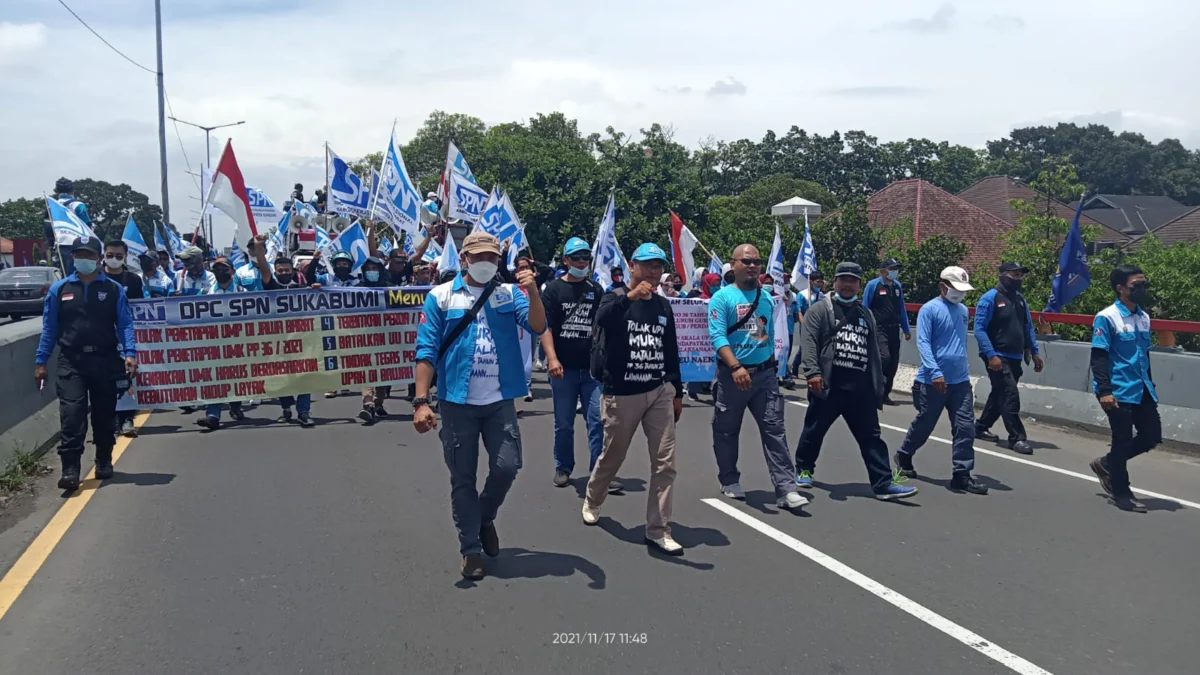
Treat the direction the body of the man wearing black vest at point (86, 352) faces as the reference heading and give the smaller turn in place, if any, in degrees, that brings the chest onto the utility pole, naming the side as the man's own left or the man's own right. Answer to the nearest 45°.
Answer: approximately 180°

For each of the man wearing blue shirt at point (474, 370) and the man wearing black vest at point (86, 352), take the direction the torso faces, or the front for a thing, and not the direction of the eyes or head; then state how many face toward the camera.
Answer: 2

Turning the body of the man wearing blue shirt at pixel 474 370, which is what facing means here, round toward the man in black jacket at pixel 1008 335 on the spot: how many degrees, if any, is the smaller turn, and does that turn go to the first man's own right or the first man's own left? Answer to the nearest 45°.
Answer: approximately 135° to the first man's own left

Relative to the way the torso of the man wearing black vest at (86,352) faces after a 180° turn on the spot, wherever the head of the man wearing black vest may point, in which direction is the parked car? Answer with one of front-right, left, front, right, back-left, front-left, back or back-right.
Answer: front

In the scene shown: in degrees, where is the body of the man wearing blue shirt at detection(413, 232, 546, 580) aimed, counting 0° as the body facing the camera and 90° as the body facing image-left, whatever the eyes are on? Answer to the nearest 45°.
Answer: approximately 0°

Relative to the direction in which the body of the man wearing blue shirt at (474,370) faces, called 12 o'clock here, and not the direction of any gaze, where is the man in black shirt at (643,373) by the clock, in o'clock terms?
The man in black shirt is roughly at 8 o'clock from the man wearing blue shirt.

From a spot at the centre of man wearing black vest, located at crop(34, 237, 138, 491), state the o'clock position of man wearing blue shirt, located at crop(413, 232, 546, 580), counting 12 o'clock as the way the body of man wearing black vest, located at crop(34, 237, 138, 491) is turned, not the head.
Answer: man wearing blue shirt, located at crop(413, 232, 546, 580) is roughly at 11 o'clock from man wearing black vest, located at crop(34, 237, 138, 491).

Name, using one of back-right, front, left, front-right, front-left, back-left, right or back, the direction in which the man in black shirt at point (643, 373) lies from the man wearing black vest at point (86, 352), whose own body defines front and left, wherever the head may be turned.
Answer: front-left

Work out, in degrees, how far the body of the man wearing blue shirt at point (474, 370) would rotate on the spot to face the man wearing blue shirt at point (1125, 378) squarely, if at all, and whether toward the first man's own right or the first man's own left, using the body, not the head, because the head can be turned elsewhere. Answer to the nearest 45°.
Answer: approximately 90° to the first man's own left

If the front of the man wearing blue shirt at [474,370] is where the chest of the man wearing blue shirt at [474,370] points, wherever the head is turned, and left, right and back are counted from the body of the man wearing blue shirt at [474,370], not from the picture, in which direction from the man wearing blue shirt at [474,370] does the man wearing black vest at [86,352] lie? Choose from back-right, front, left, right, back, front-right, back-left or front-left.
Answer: back-right
